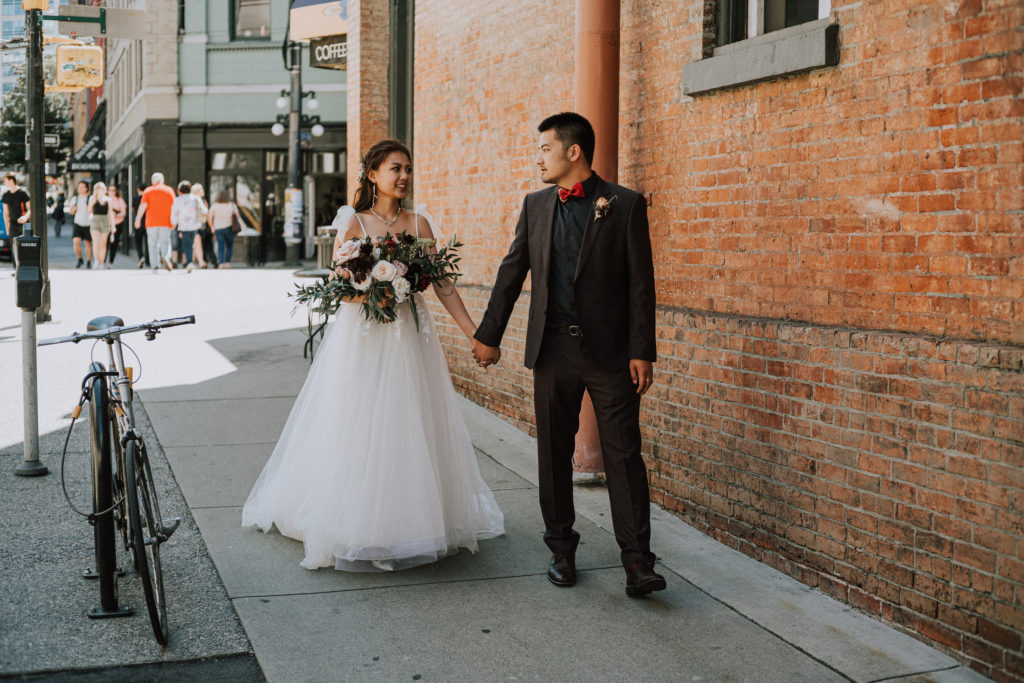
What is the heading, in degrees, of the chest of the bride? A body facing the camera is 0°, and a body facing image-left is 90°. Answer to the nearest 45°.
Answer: approximately 0°

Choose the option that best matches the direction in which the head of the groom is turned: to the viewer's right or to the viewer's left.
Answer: to the viewer's left

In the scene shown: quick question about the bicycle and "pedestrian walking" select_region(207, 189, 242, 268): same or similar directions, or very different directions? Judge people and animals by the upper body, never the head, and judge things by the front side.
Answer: very different directions

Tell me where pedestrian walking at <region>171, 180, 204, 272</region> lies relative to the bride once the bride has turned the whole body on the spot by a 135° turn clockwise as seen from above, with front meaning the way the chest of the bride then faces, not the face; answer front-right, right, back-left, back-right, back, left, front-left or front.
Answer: front-right

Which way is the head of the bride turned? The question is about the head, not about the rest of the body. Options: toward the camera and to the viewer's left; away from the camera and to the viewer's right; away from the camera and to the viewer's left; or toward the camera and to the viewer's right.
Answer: toward the camera and to the viewer's right
